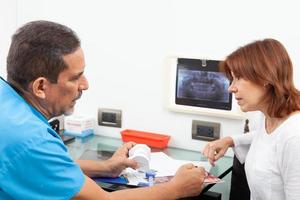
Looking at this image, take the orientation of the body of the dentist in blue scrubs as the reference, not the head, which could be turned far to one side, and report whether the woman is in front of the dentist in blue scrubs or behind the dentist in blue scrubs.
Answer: in front

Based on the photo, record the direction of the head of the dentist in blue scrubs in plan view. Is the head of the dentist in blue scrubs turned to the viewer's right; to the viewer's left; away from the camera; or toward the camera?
to the viewer's right

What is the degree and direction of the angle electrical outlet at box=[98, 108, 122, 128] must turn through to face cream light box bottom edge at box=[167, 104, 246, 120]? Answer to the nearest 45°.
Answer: approximately 45° to its left

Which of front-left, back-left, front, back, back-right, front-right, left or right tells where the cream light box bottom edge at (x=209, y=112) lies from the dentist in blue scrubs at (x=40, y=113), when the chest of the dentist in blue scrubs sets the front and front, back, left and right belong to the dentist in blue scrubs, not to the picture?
front-left

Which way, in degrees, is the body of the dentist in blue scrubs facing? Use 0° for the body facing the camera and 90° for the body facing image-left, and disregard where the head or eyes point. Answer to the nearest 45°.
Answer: approximately 270°

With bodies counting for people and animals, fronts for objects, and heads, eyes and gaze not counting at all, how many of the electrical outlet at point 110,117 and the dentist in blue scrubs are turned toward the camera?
1

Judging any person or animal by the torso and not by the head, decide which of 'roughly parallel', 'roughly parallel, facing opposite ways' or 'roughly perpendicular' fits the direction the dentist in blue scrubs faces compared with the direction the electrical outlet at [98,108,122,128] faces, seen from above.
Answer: roughly perpendicular

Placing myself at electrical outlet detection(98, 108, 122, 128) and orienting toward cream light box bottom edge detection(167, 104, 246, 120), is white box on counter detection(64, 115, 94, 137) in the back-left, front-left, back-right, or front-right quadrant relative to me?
back-right

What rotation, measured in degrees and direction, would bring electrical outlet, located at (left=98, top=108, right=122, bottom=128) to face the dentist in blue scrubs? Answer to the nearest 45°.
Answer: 0° — it already faces them

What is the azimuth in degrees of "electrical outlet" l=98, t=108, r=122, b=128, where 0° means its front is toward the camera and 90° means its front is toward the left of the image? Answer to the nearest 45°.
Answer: approximately 0°

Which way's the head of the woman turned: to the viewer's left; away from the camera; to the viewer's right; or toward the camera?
to the viewer's left

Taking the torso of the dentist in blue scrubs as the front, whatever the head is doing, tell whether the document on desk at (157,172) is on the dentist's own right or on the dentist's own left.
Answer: on the dentist's own left

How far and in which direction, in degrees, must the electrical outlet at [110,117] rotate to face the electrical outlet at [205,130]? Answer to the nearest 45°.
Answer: approximately 45° to its left
